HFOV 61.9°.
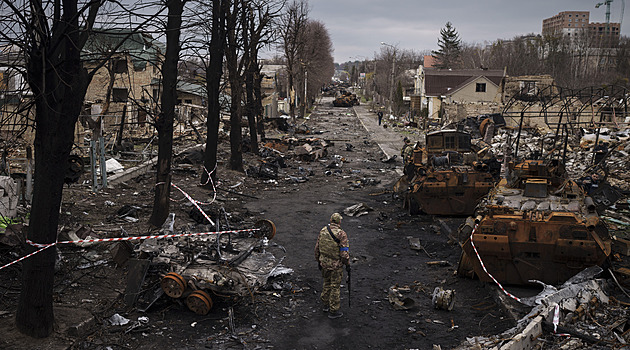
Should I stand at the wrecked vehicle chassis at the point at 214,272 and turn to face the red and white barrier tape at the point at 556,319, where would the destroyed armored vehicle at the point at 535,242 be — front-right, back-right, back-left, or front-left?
front-left

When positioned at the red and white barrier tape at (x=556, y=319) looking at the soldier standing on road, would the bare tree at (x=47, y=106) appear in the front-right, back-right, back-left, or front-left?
front-left

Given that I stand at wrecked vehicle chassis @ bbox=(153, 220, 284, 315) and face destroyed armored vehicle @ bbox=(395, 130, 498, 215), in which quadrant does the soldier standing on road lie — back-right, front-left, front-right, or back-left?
front-right

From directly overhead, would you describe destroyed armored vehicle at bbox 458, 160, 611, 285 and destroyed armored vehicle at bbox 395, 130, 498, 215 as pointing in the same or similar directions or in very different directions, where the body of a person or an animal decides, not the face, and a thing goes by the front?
same or similar directions
